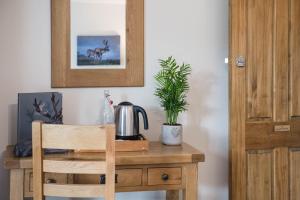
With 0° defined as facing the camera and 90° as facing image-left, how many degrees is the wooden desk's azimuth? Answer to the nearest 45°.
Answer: approximately 0°

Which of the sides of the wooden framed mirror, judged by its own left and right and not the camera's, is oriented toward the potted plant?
left

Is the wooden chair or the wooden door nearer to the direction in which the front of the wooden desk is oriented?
the wooden chair

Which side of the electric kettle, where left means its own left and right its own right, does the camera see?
left

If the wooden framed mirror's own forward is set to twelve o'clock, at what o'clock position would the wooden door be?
The wooden door is roughly at 9 o'clock from the wooden framed mirror.

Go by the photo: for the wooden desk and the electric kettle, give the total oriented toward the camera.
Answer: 1

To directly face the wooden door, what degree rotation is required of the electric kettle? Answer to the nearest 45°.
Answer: approximately 180°

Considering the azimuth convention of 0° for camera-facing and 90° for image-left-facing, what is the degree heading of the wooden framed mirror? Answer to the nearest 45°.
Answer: approximately 0°

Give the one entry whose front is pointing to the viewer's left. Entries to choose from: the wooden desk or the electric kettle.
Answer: the electric kettle

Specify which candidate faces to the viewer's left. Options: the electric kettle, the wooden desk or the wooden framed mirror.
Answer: the electric kettle

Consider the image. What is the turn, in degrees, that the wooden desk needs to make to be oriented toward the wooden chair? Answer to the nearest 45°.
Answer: approximately 45° to its right
